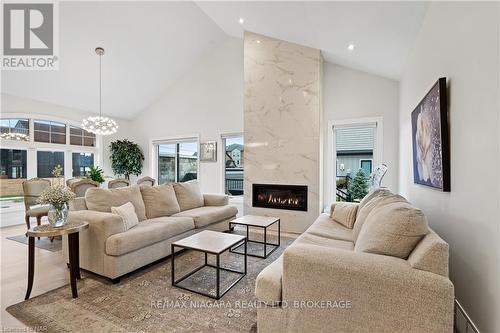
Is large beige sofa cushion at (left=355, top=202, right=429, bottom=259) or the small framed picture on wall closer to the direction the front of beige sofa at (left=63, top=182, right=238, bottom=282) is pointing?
the large beige sofa cushion

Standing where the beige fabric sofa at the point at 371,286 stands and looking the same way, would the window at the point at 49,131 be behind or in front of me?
in front

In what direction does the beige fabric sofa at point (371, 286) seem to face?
to the viewer's left

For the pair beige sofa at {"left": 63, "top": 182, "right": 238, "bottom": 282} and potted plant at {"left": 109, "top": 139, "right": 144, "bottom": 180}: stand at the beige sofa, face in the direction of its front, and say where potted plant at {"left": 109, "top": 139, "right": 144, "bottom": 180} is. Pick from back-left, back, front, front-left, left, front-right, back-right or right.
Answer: back-left

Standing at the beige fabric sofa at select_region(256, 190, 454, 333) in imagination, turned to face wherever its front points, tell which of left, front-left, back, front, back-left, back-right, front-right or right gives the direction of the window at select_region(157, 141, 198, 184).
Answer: front-right

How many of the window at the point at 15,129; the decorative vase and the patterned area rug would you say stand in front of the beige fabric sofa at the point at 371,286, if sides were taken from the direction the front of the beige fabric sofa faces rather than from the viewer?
3

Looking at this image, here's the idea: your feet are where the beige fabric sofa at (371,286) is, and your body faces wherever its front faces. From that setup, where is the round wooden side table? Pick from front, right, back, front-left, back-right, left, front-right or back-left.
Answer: front

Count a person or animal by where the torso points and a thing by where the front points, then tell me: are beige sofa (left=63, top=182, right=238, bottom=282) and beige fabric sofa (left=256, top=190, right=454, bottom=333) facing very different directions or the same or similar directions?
very different directions

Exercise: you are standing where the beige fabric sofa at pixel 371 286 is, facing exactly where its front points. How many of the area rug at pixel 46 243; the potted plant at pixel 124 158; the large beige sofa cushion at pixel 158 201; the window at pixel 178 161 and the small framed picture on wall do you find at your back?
0

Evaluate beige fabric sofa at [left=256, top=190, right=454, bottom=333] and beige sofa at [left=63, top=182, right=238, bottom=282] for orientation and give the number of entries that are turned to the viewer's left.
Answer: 1

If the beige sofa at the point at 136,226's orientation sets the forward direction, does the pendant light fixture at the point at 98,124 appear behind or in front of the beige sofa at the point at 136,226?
behind

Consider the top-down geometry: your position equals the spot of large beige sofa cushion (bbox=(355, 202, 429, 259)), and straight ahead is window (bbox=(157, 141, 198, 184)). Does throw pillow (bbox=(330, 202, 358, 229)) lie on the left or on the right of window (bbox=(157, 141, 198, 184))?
right

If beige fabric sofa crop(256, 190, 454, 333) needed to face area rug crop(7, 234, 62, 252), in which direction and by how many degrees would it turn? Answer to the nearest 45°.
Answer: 0° — it already faces it

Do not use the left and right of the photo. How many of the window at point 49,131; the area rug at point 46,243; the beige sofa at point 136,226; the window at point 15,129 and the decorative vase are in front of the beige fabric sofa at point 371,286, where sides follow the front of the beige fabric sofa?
5

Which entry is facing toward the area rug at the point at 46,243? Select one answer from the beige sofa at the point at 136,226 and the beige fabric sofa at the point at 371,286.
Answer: the beige fabric sofa

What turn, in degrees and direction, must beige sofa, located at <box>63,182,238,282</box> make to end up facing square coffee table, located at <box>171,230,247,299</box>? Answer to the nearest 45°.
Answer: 0° — it already faces it

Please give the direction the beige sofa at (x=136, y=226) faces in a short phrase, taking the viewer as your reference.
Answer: facing the viewer and to the right of the viewer
